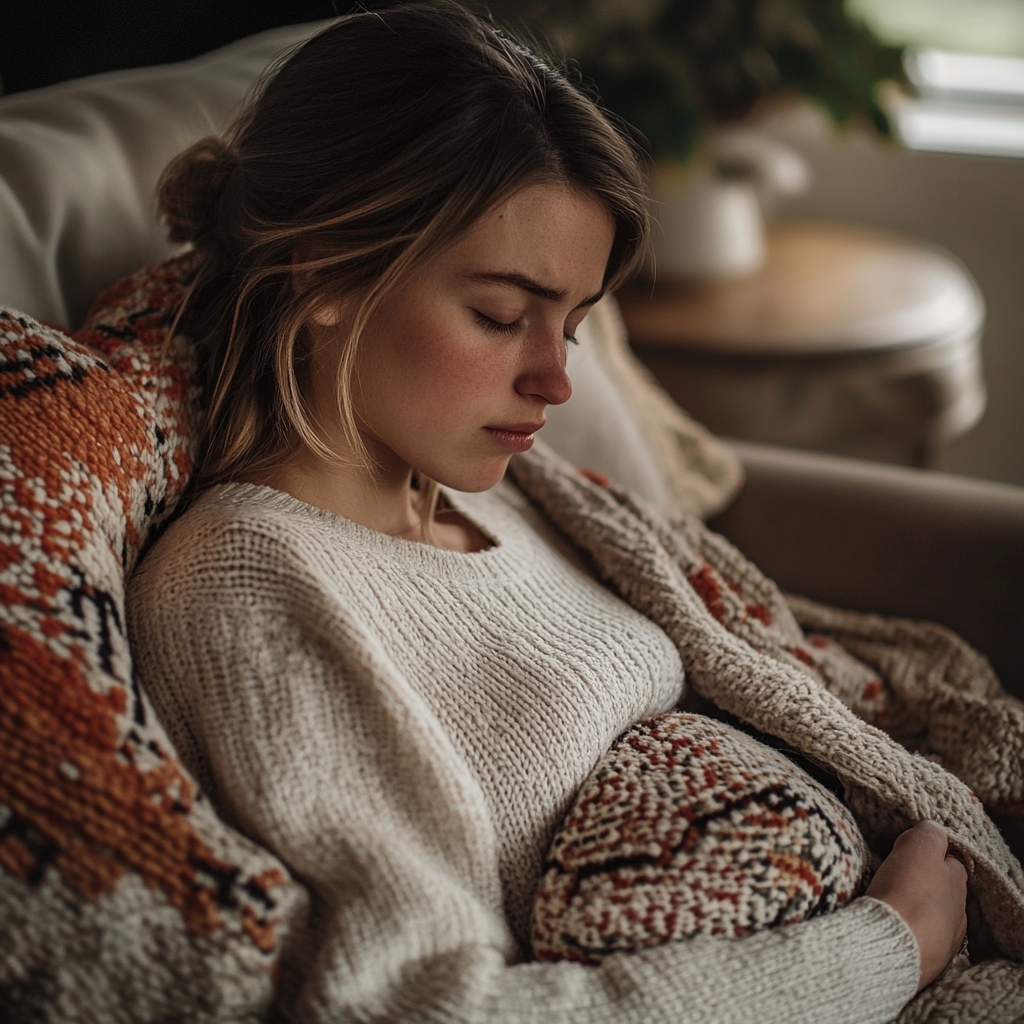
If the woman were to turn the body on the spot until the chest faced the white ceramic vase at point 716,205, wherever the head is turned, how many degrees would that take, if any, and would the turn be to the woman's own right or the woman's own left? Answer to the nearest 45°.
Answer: approximately 135° to the woman's own left

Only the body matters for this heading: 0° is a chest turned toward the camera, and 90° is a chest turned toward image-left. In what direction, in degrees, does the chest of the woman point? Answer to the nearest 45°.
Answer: approximately 315°

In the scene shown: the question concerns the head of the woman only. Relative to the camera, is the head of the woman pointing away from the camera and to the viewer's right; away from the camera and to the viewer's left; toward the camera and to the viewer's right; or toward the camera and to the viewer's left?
toward the camera and to the viewer's right

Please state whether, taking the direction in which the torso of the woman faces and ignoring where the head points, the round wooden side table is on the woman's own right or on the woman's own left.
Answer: on the woman's own left

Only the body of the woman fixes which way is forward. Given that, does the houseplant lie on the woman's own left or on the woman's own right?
on the woman's own left
